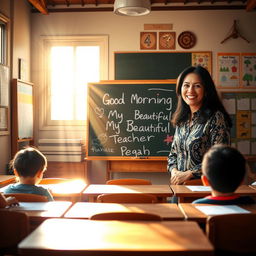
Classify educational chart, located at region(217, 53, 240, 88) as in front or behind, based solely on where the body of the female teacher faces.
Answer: behind

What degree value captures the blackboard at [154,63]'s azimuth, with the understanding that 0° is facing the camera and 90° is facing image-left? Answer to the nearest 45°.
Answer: approximately 0°

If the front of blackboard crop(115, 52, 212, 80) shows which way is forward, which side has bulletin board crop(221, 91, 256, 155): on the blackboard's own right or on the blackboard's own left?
on the blackboard's own left

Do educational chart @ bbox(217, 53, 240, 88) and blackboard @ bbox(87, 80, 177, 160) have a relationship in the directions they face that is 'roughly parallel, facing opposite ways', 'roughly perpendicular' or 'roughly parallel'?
roughly parallel

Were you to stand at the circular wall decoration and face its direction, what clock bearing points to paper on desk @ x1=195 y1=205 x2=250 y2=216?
The paper on desk is roughly at 12 o'clock from the circular wall decoration.

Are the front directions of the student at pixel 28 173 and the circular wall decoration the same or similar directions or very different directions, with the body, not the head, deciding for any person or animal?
very different directions

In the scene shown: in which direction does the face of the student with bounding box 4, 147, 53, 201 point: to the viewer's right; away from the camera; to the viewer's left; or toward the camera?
away from the camera

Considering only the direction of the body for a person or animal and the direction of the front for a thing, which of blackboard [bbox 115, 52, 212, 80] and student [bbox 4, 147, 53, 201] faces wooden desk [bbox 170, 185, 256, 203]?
the blackboard

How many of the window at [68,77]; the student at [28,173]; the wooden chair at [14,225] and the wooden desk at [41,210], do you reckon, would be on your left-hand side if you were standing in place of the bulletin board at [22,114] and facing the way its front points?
1

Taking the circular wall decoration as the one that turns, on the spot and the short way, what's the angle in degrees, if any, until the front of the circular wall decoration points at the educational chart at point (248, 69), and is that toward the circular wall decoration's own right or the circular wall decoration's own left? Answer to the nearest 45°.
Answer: approximately 90° to the circular wall decoration's own left

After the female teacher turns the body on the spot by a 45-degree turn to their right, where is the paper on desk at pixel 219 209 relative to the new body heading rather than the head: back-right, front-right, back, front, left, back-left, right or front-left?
left

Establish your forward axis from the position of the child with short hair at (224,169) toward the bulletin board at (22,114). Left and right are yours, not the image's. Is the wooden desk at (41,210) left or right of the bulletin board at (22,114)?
left

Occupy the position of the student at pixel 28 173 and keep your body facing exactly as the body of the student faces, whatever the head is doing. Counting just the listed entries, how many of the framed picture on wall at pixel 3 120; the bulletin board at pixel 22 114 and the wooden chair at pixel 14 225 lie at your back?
1

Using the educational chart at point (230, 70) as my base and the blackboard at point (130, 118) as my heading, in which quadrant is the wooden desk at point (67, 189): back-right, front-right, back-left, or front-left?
front-left

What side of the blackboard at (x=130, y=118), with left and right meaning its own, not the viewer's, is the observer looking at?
front

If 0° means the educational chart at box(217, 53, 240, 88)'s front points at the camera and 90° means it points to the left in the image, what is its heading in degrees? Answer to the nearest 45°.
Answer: approximately 0°

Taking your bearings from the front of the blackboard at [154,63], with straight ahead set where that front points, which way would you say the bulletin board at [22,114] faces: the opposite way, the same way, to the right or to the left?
to the left

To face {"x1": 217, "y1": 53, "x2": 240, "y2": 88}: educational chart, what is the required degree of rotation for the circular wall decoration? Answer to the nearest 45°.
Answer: approximately 90° to its left

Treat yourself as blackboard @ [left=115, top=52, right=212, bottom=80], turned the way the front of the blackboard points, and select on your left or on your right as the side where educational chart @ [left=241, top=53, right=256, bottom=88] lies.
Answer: on your left

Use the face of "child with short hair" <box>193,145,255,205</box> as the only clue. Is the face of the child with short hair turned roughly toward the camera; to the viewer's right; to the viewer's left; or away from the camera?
away from the camera

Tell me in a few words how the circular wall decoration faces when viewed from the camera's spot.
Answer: facing the viewer

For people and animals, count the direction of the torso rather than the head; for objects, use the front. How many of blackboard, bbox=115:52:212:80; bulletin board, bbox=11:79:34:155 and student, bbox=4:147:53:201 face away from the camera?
1
